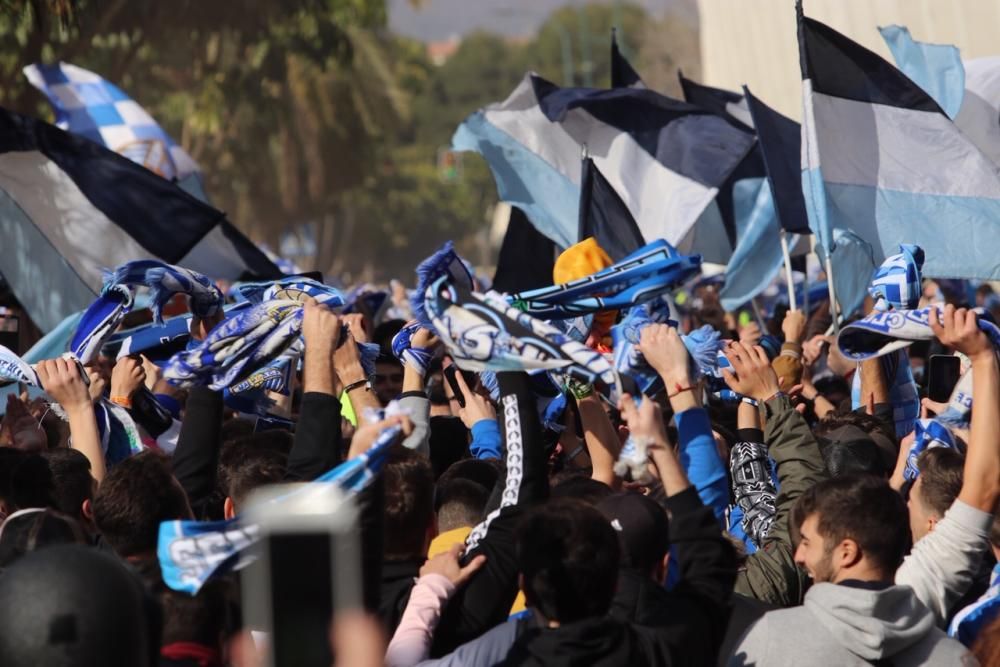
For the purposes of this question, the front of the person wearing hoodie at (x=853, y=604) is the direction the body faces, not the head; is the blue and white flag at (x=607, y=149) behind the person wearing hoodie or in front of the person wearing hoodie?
in front

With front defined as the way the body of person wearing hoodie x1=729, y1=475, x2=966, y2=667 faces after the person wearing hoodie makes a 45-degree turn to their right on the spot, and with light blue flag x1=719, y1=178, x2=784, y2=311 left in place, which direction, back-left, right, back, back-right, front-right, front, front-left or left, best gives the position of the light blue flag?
front

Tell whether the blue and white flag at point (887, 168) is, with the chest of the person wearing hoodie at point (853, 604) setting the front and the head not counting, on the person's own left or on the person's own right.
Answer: on the person's own right

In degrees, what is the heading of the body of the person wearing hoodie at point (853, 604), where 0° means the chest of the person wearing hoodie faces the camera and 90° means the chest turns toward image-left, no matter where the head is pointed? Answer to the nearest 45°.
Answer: approximately 135°

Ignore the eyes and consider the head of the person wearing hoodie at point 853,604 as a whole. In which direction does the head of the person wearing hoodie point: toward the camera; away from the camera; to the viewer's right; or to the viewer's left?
to the viewer's left

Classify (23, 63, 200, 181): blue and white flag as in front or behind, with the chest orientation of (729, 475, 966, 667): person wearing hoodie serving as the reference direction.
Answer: in front
